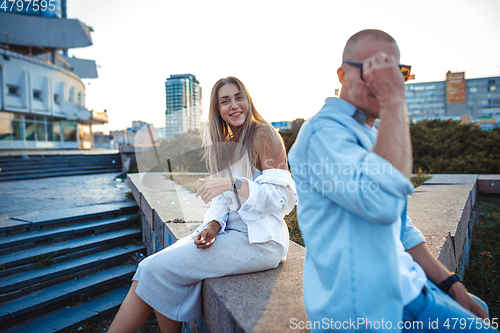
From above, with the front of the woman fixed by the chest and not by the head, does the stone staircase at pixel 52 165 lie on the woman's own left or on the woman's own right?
on the woman's own right

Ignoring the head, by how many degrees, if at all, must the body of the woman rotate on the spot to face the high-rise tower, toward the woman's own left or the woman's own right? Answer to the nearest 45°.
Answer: approximately 135° to the woman's own right

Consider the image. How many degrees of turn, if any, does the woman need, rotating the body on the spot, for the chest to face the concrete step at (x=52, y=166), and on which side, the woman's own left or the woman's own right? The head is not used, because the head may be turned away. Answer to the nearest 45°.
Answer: approximately 90° to the woman's own right

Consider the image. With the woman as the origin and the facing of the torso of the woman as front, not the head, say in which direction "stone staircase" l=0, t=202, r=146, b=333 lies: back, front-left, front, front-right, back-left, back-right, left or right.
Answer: right

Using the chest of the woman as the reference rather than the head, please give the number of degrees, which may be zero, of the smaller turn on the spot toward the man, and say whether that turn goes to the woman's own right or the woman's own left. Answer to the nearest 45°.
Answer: approximately 45° to the woman's own left

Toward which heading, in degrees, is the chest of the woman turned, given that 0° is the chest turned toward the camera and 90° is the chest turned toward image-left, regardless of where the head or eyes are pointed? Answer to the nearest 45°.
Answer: approximately 45°
